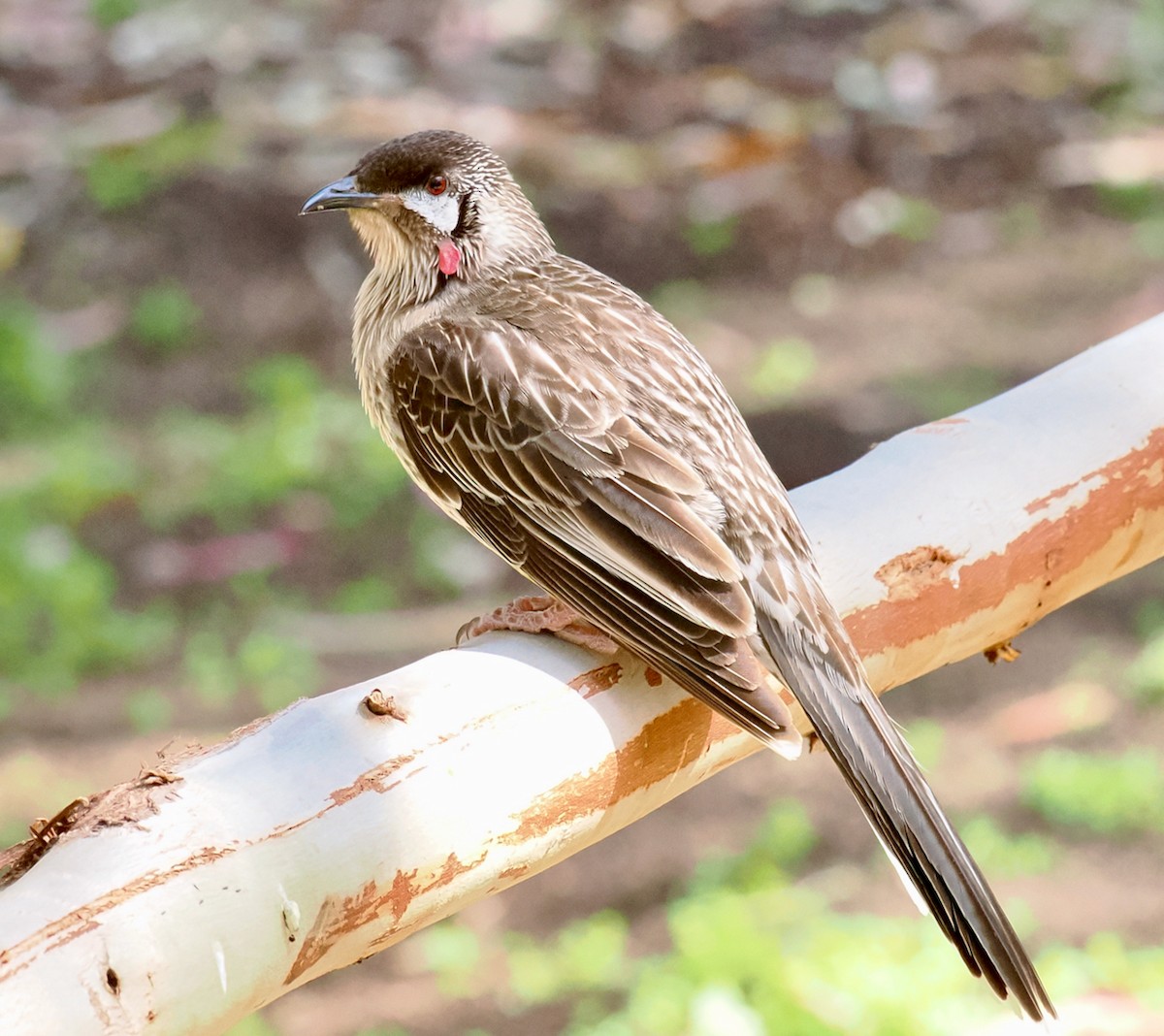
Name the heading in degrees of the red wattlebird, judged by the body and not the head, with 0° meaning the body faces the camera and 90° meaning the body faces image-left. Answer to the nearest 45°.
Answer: approximately 135°
